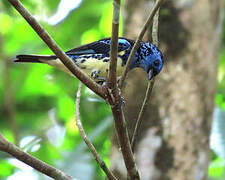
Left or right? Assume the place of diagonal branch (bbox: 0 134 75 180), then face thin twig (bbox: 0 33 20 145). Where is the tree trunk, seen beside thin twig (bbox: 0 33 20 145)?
right

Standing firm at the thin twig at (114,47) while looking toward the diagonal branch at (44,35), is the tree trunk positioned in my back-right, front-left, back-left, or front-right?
back-right

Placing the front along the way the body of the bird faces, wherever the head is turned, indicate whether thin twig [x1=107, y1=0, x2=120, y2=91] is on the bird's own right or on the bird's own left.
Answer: on the bird's own right

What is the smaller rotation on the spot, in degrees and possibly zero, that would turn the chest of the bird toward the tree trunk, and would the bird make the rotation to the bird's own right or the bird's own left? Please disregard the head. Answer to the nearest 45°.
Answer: approximately 45° to the bird's own left

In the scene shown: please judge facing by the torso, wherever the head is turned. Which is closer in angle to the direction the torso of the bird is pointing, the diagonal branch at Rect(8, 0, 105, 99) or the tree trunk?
the tree trunk

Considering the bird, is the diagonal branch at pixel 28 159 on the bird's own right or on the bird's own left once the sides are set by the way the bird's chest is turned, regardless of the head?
on the bird's own right

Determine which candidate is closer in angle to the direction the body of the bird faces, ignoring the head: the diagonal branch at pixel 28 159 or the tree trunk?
the tree trunk

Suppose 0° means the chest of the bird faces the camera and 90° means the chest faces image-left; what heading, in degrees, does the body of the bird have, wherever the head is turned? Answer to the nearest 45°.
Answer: approximately 270°
